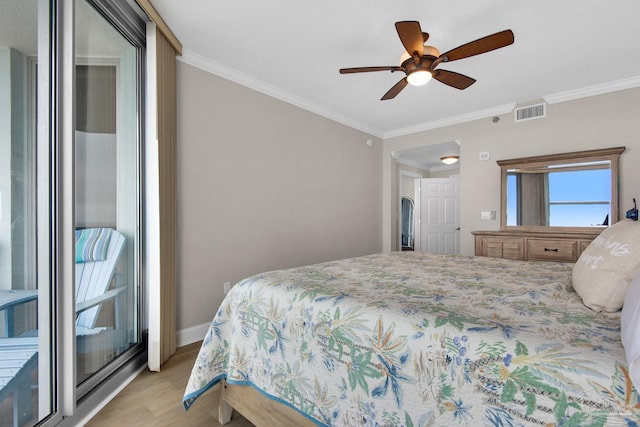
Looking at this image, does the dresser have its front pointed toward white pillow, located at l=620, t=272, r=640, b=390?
yes

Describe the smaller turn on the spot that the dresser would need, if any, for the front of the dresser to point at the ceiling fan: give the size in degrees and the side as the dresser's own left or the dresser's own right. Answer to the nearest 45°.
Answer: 0° — it already faces it

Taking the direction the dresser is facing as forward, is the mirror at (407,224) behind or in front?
behind

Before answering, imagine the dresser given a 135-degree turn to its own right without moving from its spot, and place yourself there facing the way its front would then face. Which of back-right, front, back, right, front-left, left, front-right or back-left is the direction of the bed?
back-left

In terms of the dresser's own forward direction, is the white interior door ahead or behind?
behind

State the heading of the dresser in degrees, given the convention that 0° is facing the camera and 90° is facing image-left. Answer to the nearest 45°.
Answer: approximately 0°

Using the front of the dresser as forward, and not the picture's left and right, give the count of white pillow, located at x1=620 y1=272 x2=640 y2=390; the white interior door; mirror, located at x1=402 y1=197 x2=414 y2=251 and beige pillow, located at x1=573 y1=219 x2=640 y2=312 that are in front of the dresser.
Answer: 2

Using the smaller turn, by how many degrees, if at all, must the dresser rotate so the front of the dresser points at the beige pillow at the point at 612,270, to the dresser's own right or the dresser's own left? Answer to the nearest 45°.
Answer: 0° — it already faces it
